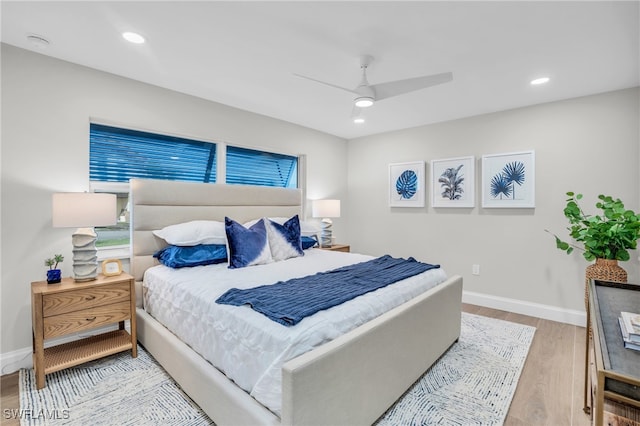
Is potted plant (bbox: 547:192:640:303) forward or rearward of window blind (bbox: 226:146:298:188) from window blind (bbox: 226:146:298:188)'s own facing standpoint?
forward

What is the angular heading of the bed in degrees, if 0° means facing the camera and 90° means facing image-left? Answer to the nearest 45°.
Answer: approximately 315°

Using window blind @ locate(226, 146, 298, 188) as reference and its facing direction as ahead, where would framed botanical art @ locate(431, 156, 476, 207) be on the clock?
The framed botanical art is roughly at 11 o'clock from the window blind.

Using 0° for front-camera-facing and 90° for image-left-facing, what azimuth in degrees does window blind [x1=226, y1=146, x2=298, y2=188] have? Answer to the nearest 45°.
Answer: approximately 315°

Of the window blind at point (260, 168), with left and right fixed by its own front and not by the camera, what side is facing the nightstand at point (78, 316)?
right

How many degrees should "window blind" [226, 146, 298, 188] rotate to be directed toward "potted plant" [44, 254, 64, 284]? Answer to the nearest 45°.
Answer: approximately 90° to its right

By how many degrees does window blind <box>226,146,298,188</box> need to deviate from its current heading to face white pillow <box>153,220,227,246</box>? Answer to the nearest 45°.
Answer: approximately 90° to its right

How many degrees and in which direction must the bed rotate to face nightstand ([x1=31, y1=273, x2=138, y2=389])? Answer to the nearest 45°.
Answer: approximately 135° to its right

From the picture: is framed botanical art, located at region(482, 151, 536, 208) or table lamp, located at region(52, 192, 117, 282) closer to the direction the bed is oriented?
the framed botanical art

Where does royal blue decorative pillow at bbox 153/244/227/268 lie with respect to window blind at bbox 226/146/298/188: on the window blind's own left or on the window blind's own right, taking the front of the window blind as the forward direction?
on the window blind's own right

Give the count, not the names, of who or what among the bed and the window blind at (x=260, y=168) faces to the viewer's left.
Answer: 0
